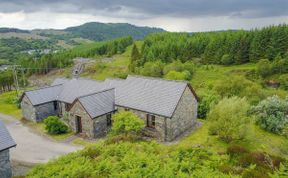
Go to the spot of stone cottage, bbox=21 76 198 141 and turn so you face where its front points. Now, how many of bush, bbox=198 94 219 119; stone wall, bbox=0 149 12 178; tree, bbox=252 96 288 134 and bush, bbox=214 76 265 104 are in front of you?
1

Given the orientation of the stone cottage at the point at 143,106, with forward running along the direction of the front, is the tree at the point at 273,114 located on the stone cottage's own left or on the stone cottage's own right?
on the stone cottage's own left

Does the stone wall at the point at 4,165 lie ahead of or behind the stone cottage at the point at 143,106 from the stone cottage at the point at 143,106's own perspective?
ahead

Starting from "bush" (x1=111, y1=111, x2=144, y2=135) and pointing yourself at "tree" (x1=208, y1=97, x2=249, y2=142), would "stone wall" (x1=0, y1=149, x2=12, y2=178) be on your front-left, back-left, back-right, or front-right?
back-right

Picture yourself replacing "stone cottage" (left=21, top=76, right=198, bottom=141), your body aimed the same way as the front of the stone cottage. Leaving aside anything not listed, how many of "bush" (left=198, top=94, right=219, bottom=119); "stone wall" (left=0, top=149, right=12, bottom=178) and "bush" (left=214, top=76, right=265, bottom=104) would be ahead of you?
1

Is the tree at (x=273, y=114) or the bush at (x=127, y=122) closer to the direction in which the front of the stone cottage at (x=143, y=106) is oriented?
the bush

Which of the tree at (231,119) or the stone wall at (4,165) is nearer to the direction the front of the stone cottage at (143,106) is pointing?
the stone wall

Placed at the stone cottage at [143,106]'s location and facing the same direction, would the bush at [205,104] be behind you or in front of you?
behind

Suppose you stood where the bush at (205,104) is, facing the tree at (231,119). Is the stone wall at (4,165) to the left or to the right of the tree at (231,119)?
right

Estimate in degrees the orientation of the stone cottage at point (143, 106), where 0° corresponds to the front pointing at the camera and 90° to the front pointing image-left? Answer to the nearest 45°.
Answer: approximately 45°

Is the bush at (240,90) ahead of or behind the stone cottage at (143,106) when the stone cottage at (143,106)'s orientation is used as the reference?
behind

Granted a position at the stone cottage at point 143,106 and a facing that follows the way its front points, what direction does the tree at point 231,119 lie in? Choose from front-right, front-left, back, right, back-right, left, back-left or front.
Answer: left
